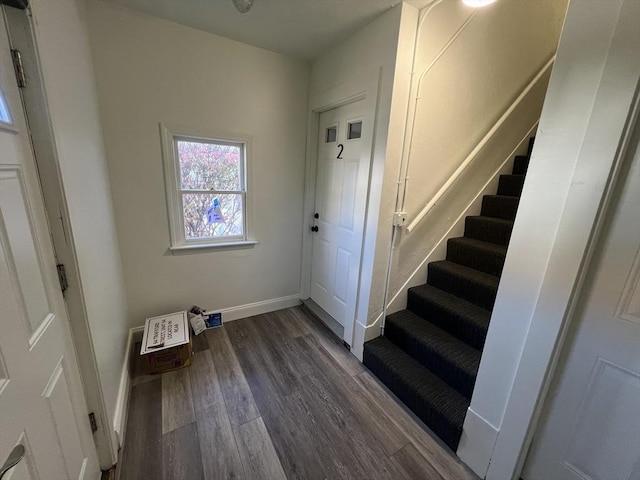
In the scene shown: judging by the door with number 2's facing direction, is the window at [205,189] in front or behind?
in front

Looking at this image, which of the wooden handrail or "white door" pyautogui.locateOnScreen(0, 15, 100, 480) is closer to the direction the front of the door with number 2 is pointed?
the white door

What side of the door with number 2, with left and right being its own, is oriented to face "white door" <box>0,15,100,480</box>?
front

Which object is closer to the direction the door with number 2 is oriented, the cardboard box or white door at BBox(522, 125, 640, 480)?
the cardboard box

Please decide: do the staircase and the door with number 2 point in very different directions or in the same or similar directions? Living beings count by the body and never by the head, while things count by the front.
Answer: same or similar directions

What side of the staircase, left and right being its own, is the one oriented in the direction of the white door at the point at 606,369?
left

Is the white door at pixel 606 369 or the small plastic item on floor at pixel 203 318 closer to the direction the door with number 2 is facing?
the small plastic item on floor

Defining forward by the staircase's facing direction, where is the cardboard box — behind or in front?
in front

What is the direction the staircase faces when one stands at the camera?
facing the viewer and to the left of the viewer

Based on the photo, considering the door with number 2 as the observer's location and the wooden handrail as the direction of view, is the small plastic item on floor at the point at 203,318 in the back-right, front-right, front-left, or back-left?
back-right

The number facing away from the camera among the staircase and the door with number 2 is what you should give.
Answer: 0
